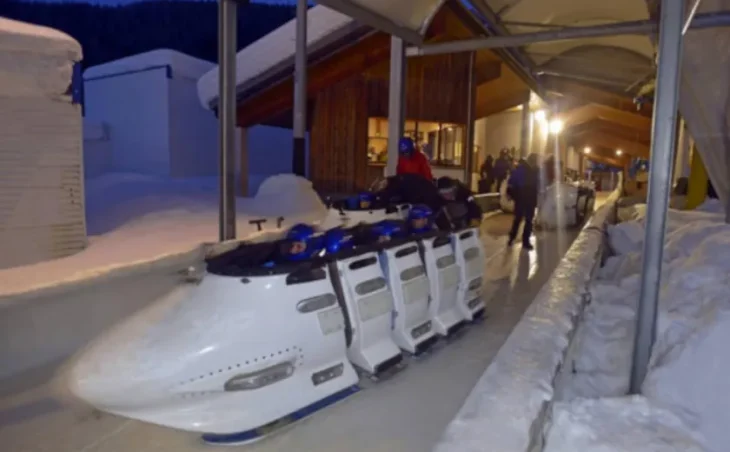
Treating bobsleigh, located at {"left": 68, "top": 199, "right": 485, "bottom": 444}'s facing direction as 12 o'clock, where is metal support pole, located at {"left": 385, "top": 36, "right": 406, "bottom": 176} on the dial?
The metal support pole is roughly at 5 o'clock from the bobsleigh.

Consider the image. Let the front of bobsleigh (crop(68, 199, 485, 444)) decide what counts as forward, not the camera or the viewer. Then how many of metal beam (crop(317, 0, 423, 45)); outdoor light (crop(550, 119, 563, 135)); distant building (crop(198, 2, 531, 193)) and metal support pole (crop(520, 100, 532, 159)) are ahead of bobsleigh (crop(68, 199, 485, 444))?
0

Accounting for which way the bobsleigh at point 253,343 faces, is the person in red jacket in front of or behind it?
behind

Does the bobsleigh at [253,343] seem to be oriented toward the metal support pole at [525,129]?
no

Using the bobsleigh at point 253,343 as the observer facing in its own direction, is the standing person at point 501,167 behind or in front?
behind

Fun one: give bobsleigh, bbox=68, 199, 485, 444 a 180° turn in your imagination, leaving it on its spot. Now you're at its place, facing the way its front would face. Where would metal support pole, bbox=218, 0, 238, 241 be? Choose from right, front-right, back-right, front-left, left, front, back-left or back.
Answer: front-left

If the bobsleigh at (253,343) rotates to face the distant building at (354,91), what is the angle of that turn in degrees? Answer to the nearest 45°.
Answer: approximately 135° to its right

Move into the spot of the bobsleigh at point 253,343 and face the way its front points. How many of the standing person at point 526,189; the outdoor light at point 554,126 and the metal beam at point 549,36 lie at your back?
3

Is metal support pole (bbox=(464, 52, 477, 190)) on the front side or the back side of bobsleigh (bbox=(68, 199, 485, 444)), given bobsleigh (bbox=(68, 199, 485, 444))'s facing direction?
on the back side

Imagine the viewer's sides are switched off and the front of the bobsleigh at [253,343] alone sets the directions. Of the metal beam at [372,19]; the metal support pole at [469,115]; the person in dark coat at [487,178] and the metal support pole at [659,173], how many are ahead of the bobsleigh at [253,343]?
0

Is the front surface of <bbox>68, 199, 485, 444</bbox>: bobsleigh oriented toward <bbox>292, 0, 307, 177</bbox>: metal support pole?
no

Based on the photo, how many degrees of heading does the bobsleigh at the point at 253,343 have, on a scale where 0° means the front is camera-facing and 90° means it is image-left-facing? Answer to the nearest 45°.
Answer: approximately 45°

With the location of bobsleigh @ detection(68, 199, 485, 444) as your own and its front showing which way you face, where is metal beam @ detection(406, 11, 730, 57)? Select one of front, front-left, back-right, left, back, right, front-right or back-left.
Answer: back

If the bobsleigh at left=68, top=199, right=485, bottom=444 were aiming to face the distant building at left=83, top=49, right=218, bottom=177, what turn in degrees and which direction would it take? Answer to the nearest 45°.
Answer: approximately 135° to its right
